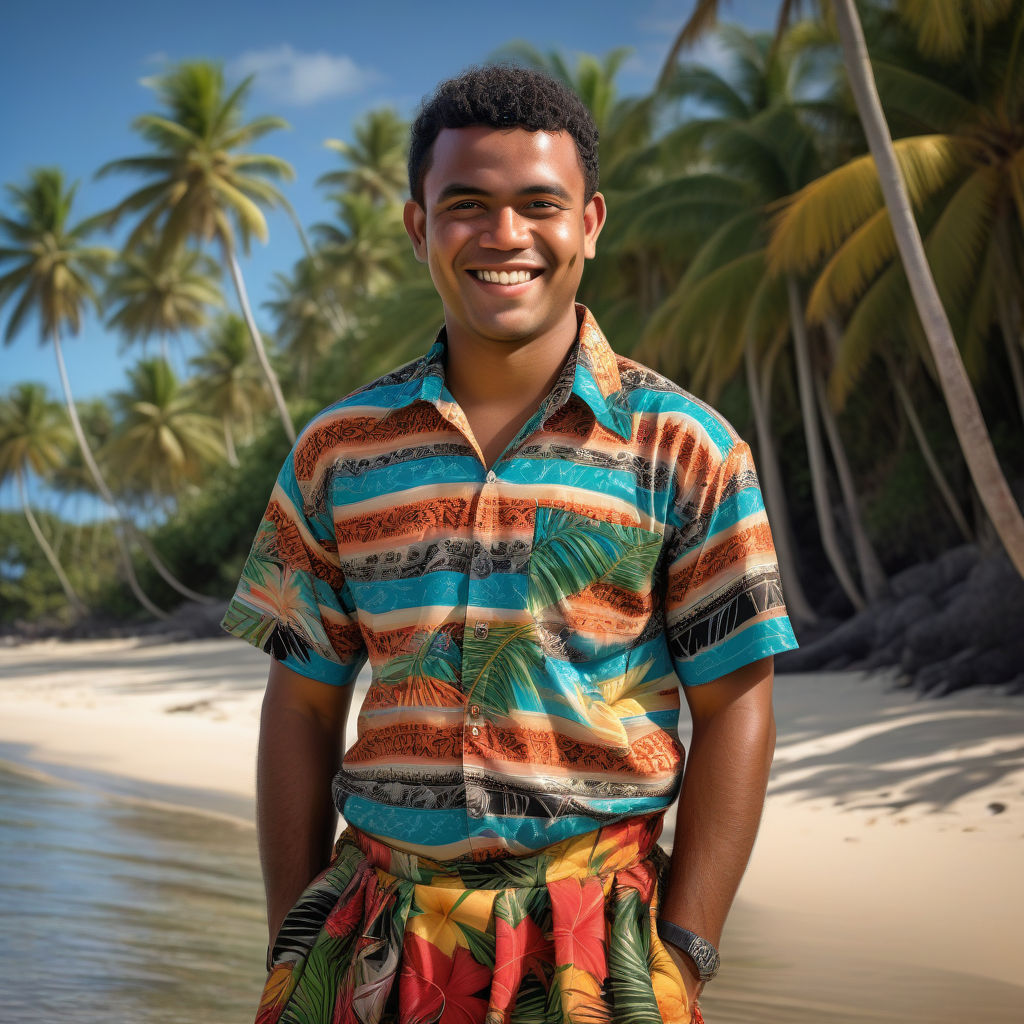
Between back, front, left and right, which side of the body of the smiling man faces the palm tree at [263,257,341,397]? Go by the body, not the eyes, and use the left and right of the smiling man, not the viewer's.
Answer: back

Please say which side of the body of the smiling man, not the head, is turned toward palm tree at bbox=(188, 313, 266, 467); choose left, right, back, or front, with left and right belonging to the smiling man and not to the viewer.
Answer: back

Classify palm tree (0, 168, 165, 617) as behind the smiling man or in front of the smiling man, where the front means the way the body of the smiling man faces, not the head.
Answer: behind

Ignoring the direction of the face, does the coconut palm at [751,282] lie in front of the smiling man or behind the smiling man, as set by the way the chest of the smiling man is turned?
behind

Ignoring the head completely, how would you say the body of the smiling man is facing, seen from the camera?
toward the camera

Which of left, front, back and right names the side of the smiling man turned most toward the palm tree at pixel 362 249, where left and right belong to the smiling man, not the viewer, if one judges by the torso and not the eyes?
back

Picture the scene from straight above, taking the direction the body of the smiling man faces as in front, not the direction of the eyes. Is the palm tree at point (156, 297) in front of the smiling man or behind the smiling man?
behind
